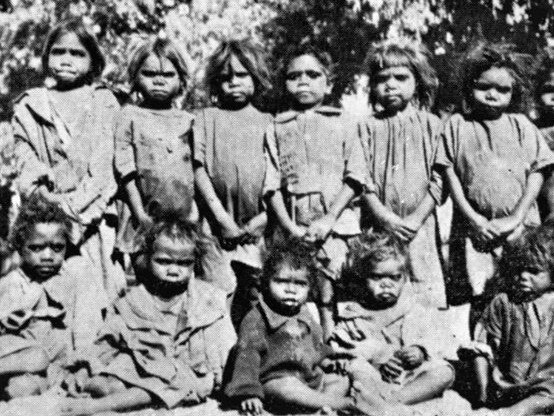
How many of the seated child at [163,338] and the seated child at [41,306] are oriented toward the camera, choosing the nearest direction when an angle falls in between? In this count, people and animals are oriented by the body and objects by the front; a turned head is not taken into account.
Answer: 2

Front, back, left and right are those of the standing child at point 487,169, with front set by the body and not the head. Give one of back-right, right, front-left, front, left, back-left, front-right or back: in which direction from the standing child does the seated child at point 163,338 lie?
front-right

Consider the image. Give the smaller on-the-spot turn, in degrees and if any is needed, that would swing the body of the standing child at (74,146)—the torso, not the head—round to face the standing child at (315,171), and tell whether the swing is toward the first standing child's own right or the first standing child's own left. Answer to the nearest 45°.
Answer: approximately 90° to the first standing child's own left

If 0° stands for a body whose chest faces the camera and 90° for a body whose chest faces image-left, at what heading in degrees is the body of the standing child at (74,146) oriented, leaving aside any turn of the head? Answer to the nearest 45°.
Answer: approximately 0°

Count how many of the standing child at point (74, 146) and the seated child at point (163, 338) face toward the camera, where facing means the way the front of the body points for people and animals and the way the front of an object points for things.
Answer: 2

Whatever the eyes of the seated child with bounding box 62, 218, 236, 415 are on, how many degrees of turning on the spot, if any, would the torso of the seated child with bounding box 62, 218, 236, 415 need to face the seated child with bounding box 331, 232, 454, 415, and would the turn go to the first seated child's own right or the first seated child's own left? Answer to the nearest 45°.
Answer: approximately 90° to the first seated child's own left

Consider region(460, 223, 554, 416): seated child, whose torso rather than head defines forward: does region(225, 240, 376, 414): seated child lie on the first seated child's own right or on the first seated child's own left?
on the first seated child's own right
